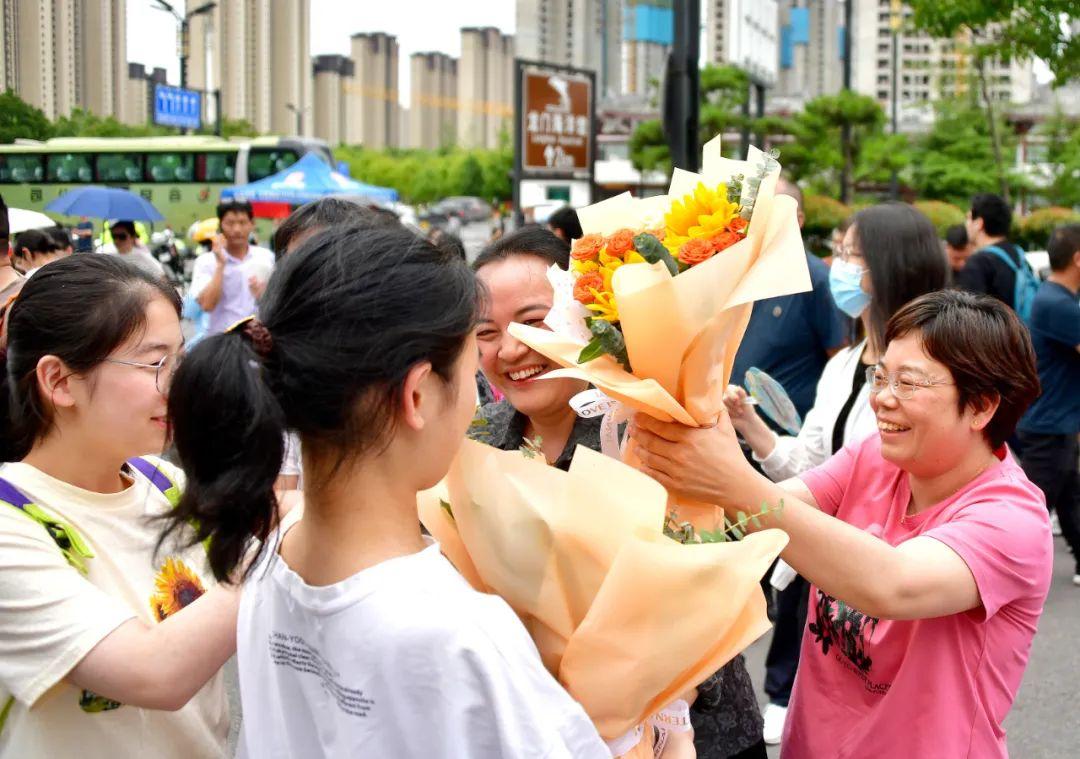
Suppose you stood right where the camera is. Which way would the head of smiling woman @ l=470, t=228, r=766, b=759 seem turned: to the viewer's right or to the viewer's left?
to the viewer's left

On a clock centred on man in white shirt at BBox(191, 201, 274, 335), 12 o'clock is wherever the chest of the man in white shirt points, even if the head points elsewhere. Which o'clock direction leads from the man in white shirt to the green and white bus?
The green and white bus is roughly at 6 o'clock from the man in white shirt.

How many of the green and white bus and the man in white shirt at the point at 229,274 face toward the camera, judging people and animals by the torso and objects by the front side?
1

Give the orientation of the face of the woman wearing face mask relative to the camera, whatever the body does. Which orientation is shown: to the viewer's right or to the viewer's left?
to the viewer's left

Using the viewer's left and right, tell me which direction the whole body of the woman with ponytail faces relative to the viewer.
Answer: facing away from the viewer and to the right of the viewer

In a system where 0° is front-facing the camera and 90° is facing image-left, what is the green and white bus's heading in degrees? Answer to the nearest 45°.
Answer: approximately 270°
